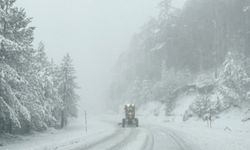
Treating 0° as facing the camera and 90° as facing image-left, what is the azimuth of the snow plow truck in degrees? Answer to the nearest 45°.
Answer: approximately 0°

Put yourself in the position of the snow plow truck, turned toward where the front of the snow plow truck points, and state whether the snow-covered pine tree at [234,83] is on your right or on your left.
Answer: on your left

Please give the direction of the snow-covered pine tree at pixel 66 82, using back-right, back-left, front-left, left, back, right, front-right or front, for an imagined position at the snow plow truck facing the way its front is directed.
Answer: back-right
